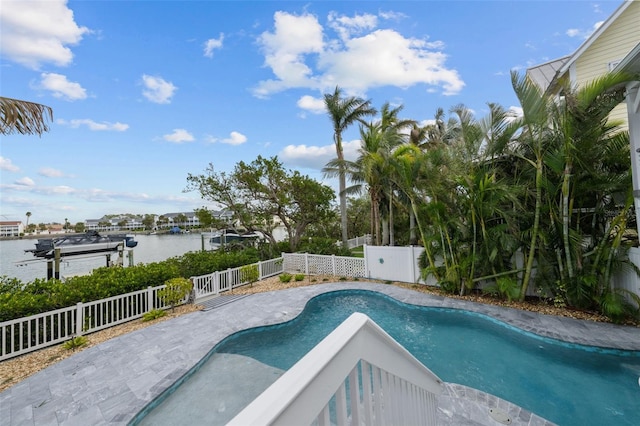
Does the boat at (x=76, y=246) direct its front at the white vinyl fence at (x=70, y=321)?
no

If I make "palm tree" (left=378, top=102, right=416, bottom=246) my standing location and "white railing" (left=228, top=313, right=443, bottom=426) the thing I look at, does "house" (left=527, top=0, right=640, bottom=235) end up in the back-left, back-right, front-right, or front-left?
front-left

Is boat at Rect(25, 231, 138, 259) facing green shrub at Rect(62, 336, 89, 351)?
no

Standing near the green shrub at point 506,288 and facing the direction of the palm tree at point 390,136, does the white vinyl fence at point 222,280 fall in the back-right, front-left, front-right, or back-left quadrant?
front-left

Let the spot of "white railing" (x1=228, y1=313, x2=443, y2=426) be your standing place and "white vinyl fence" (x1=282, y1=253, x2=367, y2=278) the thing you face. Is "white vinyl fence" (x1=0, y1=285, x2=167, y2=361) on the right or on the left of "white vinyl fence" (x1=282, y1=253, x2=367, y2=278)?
left
